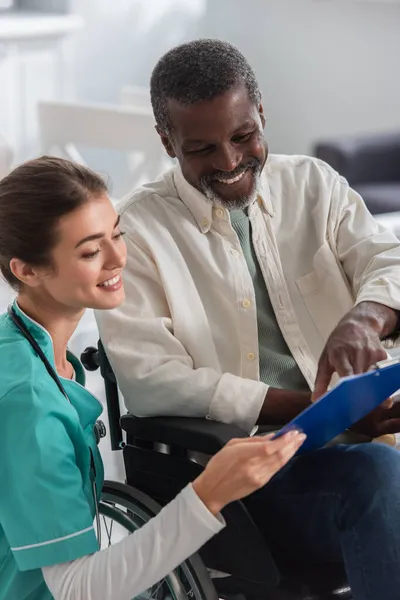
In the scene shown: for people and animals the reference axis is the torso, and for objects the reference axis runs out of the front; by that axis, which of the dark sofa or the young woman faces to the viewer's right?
the young woman

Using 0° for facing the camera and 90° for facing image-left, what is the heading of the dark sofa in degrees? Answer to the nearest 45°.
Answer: approximately 0°

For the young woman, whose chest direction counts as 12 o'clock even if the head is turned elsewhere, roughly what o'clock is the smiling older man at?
The smiling older man is roughly at 10 o'clock from the young woman.

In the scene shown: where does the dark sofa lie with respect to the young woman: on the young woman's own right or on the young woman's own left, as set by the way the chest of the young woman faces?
on the young woman's own left

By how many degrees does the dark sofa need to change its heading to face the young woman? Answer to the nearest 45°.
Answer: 0° — it already faces them

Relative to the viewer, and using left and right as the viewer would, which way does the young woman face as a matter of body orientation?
facing to the right of the viewer

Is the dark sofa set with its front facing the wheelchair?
yes

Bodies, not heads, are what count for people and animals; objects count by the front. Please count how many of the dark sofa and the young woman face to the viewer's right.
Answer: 1
